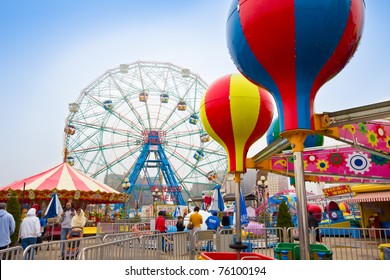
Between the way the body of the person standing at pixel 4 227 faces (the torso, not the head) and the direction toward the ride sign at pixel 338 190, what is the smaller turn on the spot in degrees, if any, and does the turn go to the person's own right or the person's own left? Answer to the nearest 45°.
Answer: approximately 90° to the person's own right

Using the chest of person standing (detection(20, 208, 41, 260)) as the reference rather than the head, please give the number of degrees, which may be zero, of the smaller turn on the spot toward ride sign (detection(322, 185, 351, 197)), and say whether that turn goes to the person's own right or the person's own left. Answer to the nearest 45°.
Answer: approximately 90° to the person's own right

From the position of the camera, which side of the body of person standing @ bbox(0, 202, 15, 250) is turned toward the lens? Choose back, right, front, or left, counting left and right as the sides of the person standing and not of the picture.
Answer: back

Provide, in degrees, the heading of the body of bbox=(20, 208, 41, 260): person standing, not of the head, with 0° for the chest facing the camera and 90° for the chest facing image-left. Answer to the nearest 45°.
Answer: approximately 180°

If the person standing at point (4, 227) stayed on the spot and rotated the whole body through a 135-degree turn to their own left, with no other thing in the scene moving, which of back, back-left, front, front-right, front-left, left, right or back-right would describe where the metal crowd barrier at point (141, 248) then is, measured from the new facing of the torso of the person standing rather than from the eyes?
left

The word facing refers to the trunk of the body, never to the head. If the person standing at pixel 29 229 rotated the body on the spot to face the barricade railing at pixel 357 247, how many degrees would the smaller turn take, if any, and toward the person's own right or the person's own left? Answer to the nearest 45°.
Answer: approximately 90° to the person's own right
